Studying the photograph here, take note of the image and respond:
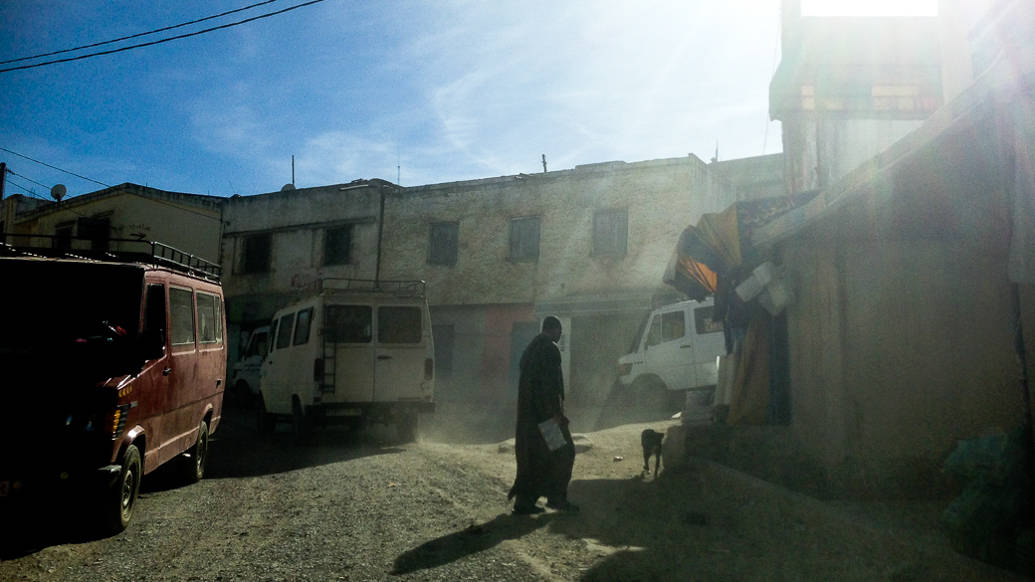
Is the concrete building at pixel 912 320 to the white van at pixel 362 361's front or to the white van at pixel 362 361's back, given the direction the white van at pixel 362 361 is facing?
to the back

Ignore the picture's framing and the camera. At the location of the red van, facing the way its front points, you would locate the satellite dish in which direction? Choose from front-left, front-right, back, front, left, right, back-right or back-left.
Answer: back-right

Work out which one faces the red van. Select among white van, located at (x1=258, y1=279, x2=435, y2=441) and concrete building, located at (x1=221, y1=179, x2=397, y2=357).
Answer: the concrete building

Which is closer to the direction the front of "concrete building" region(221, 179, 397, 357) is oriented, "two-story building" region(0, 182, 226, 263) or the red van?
the red van

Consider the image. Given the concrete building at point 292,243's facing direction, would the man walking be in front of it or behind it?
in front

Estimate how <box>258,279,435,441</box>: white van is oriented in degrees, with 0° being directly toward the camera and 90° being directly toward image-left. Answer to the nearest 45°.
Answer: approximately 135°

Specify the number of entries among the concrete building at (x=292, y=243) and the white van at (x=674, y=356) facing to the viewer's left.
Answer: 1

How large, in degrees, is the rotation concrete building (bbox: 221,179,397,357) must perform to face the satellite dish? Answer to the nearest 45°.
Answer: approximately 135° to its right

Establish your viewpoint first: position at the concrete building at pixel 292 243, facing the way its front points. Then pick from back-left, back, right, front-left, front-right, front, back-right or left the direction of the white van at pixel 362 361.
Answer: front

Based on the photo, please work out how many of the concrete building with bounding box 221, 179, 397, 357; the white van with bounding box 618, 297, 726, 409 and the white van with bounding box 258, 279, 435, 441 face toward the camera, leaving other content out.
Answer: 1

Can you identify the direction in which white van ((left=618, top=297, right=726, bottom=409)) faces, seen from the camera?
facing to the left of the viewer

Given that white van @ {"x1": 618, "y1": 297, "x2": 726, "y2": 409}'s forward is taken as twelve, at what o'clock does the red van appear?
The red van is roughly at 10 o'clock from the white van.

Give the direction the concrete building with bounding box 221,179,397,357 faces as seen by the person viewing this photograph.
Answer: facing the viewer

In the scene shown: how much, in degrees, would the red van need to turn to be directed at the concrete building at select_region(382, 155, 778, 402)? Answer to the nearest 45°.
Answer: approximately 180°

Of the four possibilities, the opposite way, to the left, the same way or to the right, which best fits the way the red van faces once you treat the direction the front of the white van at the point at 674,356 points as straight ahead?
to the left

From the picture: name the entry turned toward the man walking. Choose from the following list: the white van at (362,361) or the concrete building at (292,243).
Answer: the concrete building

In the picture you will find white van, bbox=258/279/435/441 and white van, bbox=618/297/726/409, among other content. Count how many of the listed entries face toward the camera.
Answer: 0

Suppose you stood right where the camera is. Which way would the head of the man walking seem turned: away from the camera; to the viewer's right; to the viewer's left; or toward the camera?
to the viewer's right

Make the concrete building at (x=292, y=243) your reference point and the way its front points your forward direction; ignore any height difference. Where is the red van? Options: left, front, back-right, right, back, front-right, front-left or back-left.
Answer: front
